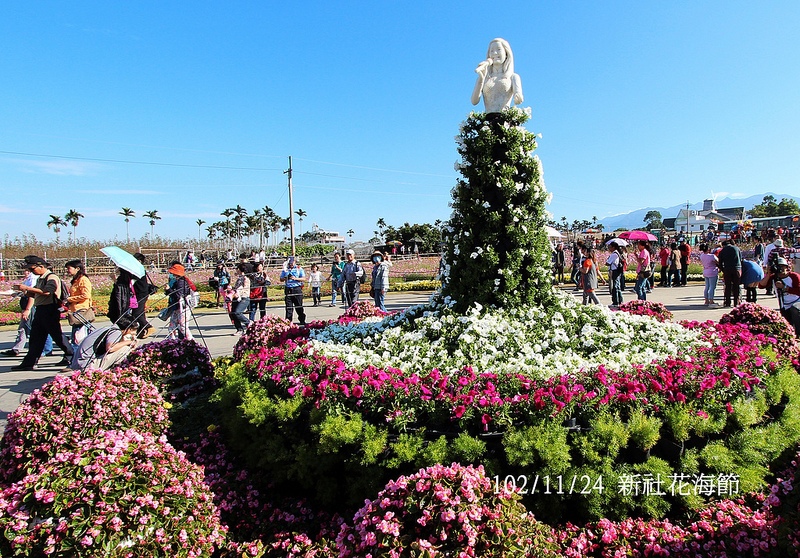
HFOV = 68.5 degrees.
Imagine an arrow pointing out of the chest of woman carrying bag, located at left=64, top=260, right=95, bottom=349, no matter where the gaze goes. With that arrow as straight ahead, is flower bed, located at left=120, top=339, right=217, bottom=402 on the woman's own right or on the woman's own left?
on the woman's own left

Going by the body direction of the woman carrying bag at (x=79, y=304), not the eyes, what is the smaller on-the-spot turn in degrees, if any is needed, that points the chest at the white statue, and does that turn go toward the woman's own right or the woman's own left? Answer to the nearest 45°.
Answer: approximately 135° to the woman's own left

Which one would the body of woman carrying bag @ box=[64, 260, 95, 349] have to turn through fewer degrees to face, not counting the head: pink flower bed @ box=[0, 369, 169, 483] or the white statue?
the pink flower bed

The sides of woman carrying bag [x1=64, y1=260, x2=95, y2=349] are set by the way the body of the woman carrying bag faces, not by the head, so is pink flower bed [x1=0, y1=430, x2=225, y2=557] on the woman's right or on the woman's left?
on the woman's left

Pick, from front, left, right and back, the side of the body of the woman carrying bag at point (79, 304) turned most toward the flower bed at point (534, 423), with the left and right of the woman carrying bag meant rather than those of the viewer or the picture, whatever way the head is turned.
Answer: left

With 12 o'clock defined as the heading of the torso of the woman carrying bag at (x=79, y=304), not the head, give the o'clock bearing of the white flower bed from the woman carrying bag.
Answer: The white flower bed is roughly at 8 o'clock from the woman carrying bag.

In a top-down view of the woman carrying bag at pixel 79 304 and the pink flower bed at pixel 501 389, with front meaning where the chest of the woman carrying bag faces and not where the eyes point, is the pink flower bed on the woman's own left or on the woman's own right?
on the woman's own left

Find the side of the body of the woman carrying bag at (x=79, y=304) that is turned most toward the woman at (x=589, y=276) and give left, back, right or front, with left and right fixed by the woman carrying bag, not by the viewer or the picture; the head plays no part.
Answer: back

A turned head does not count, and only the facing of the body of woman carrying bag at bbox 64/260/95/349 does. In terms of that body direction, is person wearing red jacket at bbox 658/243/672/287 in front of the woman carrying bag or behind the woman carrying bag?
behind
